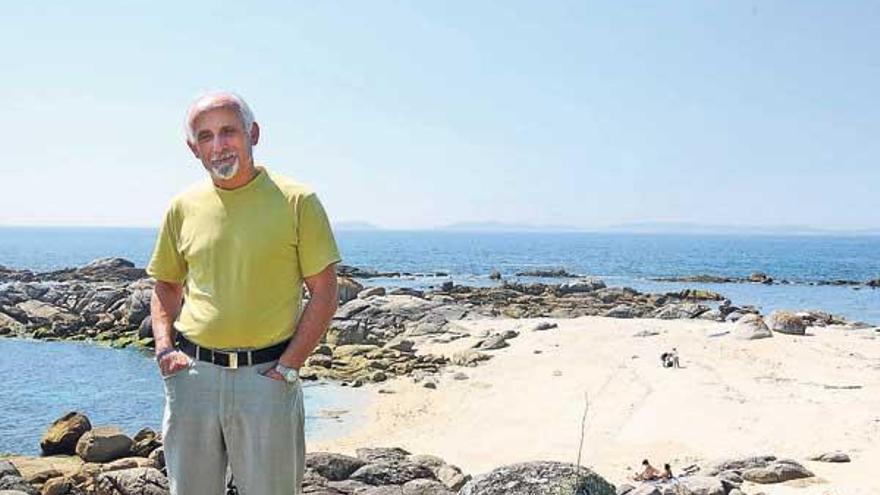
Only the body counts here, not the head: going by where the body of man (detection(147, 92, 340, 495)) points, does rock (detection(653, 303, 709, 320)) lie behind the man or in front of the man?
behind

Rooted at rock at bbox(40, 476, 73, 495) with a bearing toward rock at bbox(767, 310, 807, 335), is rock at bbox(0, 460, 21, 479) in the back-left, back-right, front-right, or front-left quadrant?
back-left

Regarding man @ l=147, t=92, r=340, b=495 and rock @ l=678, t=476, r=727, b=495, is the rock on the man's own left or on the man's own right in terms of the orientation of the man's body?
on the man's own left

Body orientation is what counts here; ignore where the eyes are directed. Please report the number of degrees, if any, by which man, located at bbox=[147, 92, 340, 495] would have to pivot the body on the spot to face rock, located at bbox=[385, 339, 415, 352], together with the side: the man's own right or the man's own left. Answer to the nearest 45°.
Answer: approximately 180°

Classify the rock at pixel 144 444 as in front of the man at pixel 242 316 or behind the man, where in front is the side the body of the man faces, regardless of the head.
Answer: behind

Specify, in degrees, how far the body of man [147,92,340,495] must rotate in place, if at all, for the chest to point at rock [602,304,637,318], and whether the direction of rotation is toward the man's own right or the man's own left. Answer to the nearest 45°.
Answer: approximately 135° to the man's own left

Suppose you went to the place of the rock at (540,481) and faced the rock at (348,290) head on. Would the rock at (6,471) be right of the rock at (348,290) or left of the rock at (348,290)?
left

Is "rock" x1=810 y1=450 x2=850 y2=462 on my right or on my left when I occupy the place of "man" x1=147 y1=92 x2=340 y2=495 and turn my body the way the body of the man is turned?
on my left

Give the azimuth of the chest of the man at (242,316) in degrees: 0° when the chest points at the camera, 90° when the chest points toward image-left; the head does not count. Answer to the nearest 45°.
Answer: approximately 0°

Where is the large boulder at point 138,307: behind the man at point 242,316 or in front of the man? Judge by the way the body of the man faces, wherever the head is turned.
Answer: behind

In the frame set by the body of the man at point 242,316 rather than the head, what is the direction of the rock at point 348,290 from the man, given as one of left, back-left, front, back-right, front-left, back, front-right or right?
back
